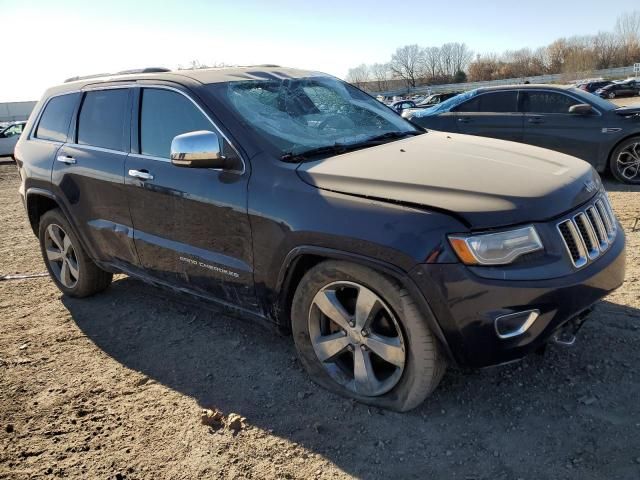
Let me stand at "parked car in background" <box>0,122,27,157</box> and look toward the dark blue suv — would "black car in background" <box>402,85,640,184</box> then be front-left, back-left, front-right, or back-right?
front-left

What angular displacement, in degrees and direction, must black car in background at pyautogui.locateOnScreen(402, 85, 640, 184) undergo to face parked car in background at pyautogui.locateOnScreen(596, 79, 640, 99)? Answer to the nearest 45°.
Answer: approximately 90° to its left

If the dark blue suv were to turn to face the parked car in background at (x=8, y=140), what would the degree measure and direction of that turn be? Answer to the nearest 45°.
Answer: approximately 180°

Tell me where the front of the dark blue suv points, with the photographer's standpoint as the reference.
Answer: facing the viewer and to the right of the viewer

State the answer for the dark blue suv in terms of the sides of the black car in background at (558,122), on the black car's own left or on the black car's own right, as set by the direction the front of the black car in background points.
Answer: on the black car's own right

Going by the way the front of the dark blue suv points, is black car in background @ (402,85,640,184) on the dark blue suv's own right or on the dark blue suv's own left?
on the dark blue suv's own left

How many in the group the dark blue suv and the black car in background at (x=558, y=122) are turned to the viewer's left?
0

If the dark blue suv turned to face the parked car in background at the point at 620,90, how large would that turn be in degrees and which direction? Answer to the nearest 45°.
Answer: approximately 90° to its left

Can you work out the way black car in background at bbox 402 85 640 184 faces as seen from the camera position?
facing to the right of the viewer

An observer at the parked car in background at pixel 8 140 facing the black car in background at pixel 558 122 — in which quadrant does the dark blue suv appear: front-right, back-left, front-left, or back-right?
front-right

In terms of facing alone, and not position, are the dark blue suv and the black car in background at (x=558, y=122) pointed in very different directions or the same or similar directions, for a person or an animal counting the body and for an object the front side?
same or similar directions
